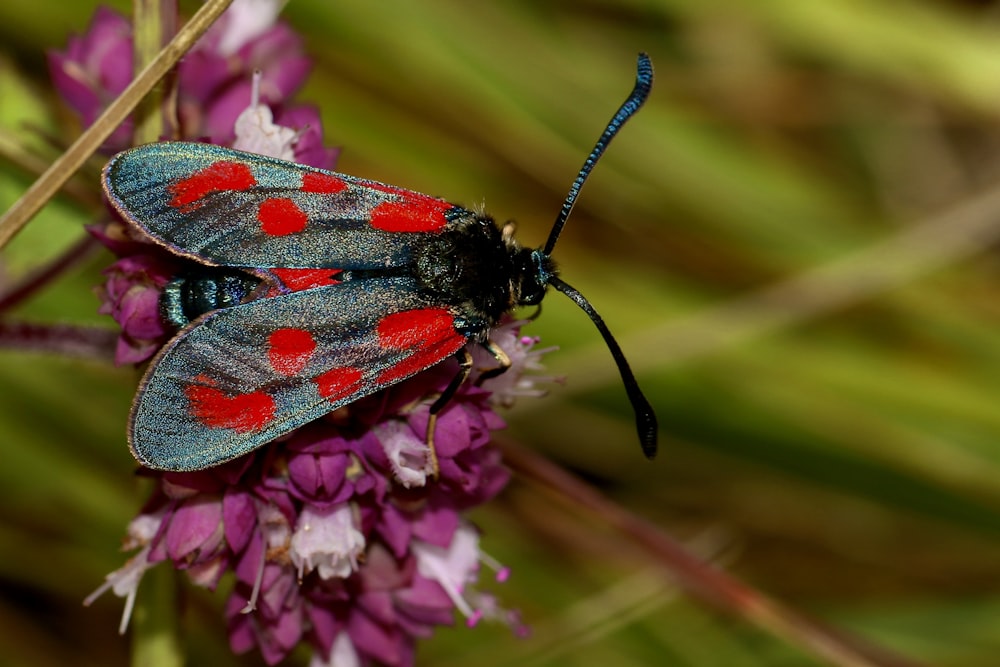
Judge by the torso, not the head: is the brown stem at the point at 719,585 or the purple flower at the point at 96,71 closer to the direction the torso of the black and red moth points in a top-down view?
the brown stem

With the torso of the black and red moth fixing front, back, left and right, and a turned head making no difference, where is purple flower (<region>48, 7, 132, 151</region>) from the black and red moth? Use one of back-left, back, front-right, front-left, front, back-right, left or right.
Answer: back-left

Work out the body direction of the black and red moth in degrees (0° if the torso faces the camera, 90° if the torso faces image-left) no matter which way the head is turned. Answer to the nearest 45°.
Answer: approximately 270°
